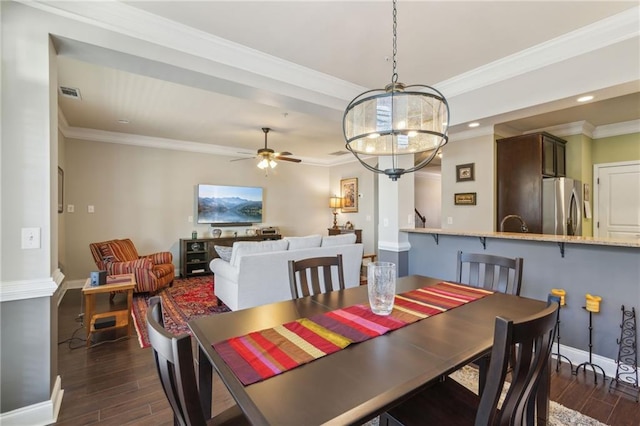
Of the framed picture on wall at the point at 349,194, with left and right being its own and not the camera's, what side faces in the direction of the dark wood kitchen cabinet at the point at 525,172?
left

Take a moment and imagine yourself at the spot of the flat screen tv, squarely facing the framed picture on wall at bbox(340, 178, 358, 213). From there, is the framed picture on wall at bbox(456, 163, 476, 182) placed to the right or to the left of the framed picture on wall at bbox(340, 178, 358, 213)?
right

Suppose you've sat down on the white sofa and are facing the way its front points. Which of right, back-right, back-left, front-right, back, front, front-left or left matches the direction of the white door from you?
back-right

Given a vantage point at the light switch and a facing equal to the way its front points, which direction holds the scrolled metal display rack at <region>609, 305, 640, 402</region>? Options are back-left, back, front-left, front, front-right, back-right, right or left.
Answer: front-left

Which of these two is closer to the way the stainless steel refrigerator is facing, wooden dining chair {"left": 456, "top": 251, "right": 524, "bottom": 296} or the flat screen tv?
the wooden dining chair

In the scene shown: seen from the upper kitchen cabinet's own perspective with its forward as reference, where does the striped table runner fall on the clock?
The striped table runner is roughly at 2 o'clock from the upper kitchen cabinet.

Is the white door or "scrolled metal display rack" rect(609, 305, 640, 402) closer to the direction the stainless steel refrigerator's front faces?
the scrolled metal display rack

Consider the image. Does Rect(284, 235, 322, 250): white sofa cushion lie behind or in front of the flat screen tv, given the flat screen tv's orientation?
in front

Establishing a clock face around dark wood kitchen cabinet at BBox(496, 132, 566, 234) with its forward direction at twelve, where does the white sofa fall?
The white sofa is roughly at 3 o'clock from the dark wood kitchen cabinet.

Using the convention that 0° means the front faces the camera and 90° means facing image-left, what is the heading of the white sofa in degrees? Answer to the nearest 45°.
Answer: approximately 135°
